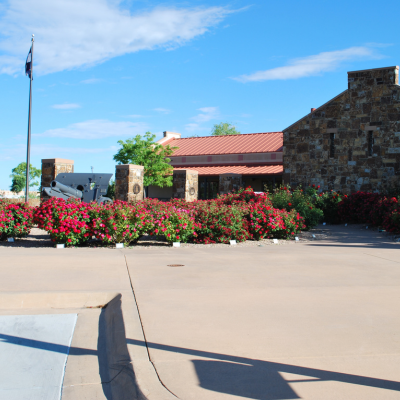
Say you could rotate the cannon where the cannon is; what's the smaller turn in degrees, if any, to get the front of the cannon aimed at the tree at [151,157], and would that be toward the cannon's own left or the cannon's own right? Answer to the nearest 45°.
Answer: approximately 135° to the cannon's own right

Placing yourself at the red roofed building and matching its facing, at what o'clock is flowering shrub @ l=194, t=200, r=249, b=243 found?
The flowering shrub is roughly at 12 o'clock from the red roofed building.

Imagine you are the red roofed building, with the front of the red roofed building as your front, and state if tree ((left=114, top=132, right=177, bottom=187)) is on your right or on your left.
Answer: on your right

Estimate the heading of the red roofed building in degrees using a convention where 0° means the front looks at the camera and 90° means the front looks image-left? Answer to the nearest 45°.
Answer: approximately 0°

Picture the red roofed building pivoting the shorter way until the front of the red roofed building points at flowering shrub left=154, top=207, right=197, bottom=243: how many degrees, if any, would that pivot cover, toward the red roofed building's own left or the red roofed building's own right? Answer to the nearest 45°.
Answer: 0° — it already faces it

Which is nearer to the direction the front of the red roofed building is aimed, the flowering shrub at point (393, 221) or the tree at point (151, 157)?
the flowering shrub

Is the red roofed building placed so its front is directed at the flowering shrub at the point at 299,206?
yes

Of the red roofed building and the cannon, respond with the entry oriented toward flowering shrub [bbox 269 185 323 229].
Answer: the red roofed building

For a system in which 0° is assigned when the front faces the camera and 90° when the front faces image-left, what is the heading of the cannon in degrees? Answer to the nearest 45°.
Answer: approximately 45°
